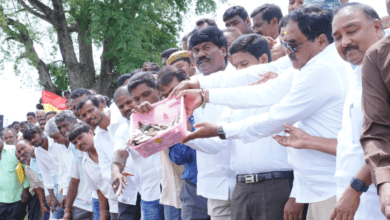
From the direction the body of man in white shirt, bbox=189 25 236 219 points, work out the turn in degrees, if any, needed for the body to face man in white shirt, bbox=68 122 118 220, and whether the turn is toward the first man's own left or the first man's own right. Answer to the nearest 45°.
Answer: approximately 90° to the first man's own right

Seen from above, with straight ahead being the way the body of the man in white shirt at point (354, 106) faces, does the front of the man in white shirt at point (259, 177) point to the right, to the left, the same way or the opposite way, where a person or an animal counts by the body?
the same way

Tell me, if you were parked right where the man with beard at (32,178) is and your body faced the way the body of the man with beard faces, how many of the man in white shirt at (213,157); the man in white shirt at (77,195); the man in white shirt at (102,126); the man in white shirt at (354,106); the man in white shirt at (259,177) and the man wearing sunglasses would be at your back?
0

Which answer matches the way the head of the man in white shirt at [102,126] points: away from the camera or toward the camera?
toward the camera

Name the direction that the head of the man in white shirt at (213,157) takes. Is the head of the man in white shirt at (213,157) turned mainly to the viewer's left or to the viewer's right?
to the viewer's left

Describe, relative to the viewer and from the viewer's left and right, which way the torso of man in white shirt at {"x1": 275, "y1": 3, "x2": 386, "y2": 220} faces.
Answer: facing the viewer and to the left of the viewer

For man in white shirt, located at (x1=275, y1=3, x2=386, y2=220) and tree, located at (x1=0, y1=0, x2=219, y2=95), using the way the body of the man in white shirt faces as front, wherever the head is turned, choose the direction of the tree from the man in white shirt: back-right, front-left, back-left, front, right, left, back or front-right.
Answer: right

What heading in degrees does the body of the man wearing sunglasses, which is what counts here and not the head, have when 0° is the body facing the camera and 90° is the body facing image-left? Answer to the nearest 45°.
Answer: approximately 90°

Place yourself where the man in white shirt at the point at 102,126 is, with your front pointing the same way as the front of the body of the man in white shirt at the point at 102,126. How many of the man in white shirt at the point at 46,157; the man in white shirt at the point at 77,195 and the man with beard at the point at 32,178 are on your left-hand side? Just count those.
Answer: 0

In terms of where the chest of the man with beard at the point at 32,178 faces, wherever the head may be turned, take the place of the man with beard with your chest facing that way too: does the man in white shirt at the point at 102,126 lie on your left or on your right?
on your left

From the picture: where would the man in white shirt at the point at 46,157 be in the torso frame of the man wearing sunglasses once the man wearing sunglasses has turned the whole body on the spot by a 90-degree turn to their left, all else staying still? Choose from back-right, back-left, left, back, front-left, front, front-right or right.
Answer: back-right

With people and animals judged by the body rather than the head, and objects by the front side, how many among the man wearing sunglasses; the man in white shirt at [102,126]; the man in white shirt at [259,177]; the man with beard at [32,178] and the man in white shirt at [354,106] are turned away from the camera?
0

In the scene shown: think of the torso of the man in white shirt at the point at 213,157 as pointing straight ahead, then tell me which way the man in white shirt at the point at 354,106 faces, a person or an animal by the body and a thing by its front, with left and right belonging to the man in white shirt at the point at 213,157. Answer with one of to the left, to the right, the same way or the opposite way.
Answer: the same way
